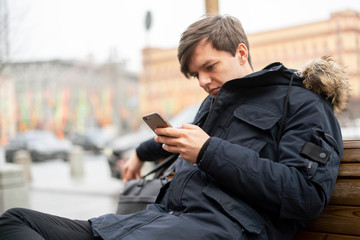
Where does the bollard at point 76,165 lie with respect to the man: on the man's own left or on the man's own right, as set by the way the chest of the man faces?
on the man's own right

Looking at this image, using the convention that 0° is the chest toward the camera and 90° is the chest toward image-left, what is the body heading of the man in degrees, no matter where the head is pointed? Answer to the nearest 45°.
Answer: approximately 45°
